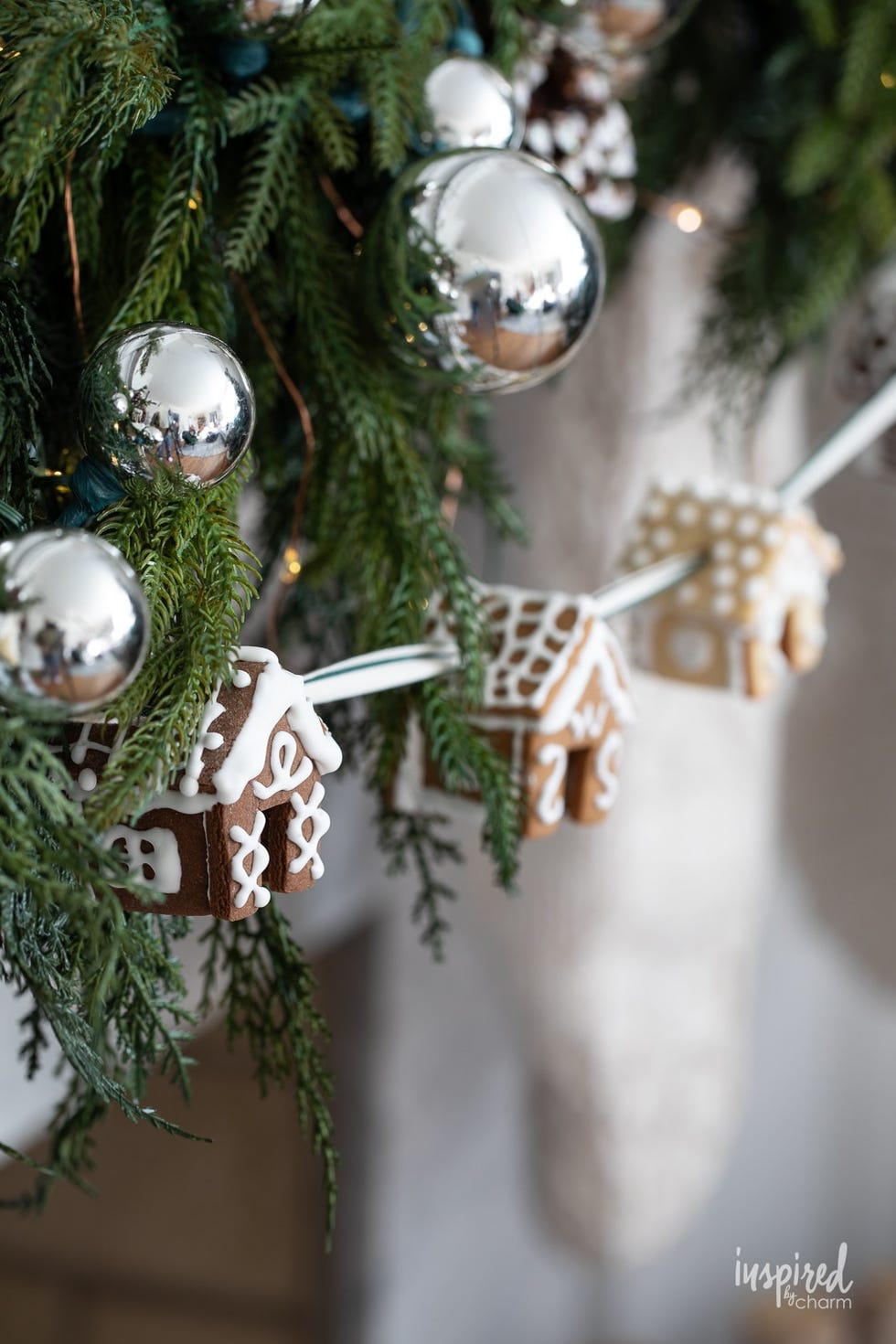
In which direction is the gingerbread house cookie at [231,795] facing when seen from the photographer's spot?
facing the viewer and to the right of the viewer

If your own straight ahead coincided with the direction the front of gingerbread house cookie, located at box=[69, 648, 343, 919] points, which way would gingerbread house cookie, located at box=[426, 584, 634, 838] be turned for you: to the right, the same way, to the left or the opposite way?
the same way

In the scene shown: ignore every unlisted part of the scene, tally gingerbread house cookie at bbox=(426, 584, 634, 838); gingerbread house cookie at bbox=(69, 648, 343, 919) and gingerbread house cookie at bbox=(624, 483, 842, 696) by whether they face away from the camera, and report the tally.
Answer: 0

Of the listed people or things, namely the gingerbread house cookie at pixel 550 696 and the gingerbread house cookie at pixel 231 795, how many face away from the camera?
0

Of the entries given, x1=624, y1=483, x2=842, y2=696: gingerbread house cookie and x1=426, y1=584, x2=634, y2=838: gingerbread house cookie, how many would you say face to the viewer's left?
0

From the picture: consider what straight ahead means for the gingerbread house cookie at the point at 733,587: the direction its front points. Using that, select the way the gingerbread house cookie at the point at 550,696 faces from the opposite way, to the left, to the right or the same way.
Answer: the same way

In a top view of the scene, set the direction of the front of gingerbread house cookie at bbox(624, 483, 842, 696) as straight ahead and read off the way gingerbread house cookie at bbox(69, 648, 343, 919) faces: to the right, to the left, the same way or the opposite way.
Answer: the same way
